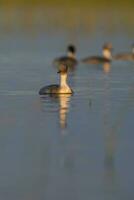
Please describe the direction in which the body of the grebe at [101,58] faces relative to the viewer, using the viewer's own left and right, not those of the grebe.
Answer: facing to the right of the viewer
